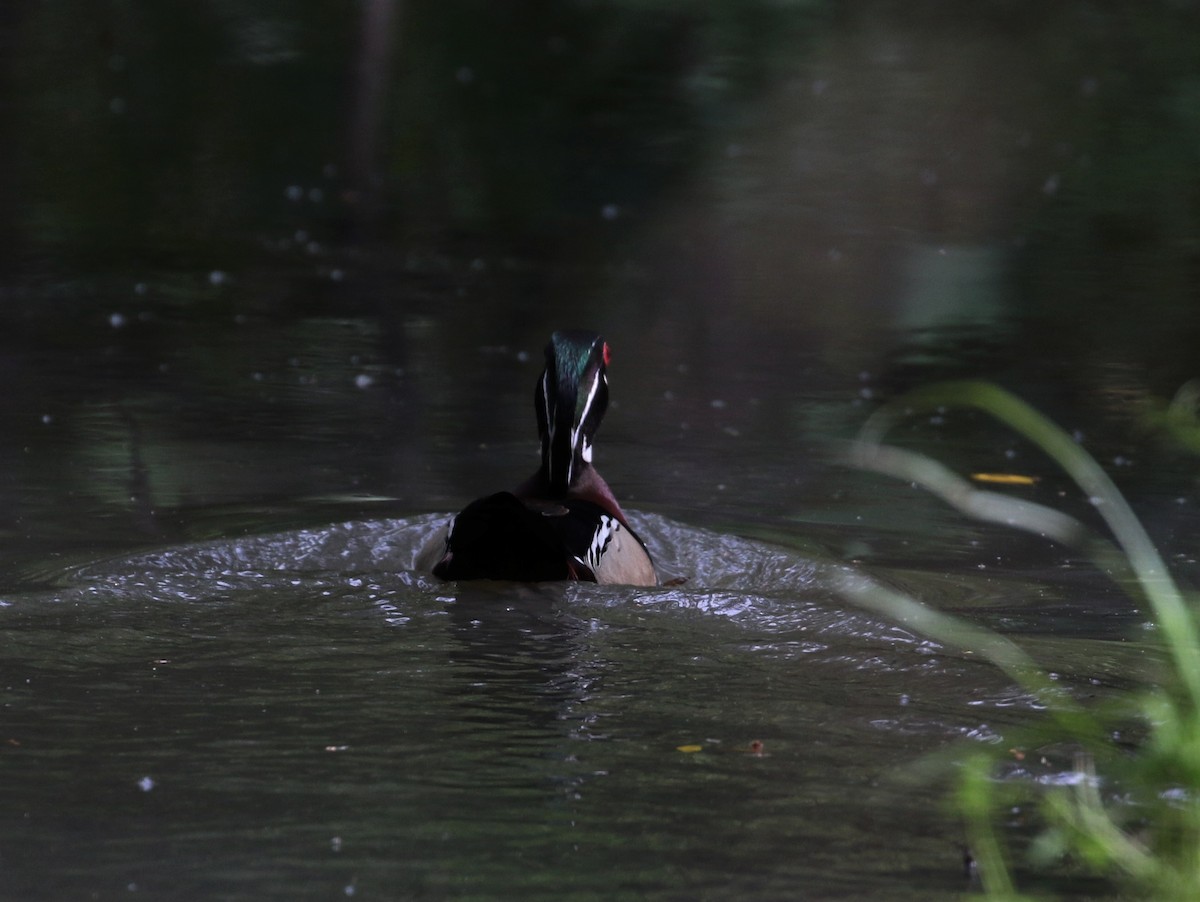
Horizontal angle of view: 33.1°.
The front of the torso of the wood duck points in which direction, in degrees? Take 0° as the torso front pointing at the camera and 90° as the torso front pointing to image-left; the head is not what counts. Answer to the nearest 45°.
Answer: approximately 180°

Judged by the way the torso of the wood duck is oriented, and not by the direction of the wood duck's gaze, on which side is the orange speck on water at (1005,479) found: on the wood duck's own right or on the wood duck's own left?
on the wood duck's own right
